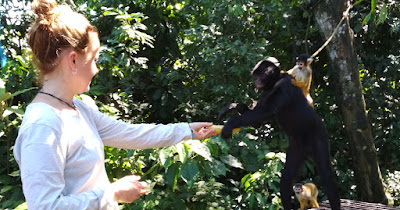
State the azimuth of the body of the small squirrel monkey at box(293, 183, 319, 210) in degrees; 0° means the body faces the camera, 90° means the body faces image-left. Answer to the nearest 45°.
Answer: approximately 45°

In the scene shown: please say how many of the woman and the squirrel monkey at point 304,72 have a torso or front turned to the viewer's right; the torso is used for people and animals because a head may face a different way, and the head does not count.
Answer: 1

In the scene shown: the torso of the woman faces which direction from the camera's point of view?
to the viewer's right

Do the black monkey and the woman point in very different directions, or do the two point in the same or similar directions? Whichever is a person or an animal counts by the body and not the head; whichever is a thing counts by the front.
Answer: very different directions

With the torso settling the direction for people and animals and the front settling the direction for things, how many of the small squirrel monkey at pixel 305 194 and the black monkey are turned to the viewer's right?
0

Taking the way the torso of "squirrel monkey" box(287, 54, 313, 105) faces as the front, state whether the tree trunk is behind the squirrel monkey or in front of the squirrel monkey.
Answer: behind

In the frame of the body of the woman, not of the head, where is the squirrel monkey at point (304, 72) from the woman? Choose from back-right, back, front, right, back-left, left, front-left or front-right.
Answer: front-left

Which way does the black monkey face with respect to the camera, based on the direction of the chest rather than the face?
to the viewer's left

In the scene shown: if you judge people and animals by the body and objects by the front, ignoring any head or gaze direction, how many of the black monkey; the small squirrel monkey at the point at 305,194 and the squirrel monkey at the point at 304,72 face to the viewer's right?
0

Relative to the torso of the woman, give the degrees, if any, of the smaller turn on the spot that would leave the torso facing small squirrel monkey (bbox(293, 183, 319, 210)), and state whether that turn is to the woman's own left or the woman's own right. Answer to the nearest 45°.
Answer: approximately 45° to the woman's own left

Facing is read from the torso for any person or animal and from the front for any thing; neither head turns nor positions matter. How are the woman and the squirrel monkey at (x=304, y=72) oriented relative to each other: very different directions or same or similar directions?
very different directions

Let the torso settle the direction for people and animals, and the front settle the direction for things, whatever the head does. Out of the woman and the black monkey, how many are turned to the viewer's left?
1
